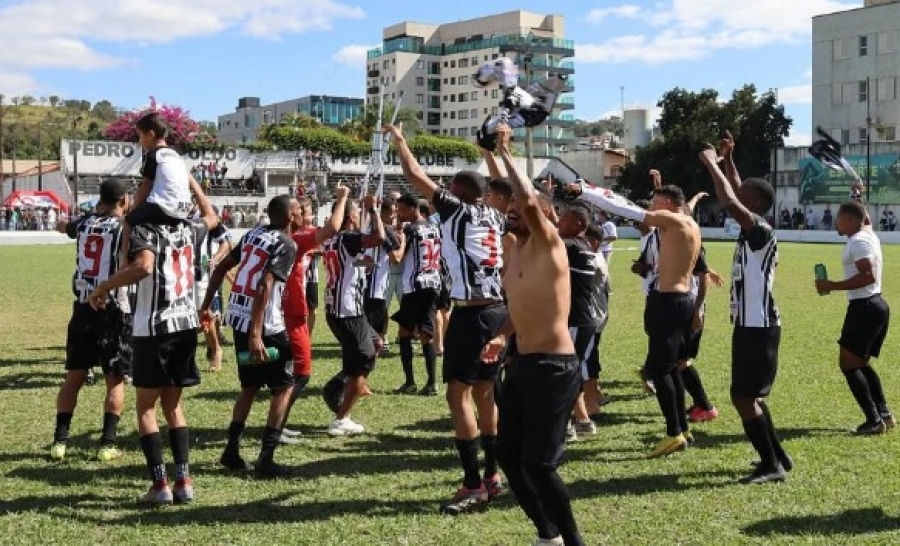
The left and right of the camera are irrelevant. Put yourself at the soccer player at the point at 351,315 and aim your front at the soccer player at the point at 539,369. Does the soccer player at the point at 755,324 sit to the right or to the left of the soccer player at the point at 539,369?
left

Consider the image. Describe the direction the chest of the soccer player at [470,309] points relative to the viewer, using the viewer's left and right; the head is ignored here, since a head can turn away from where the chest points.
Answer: facing away from the viewer and to the left of the viewer

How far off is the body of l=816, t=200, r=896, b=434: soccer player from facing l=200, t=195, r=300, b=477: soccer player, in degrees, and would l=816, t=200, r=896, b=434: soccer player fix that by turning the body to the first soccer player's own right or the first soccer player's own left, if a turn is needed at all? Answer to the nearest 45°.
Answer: approximately 45° to the first soccer player's own left

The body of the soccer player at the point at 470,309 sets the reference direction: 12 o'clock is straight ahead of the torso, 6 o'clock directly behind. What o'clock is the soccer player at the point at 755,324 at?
the soccer player at the point at 755,324 is roughly at 4 o'clock from the soccer player at the point at 470,309.

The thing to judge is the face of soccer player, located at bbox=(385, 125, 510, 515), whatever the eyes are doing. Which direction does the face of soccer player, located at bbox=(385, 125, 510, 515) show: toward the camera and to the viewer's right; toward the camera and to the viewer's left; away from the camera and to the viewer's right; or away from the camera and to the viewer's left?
away from the camera and to the viewer's left

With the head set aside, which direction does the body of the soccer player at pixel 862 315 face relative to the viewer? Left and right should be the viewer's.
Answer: facing to the left of the viewer

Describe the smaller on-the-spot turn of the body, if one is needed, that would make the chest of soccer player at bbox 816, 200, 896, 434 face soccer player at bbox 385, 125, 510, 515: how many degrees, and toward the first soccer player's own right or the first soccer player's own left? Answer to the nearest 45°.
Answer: approximately 45° to the first soccer player's own left

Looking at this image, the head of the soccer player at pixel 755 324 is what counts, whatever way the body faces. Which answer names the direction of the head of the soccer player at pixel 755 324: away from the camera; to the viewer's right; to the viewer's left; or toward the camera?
away from the camera
